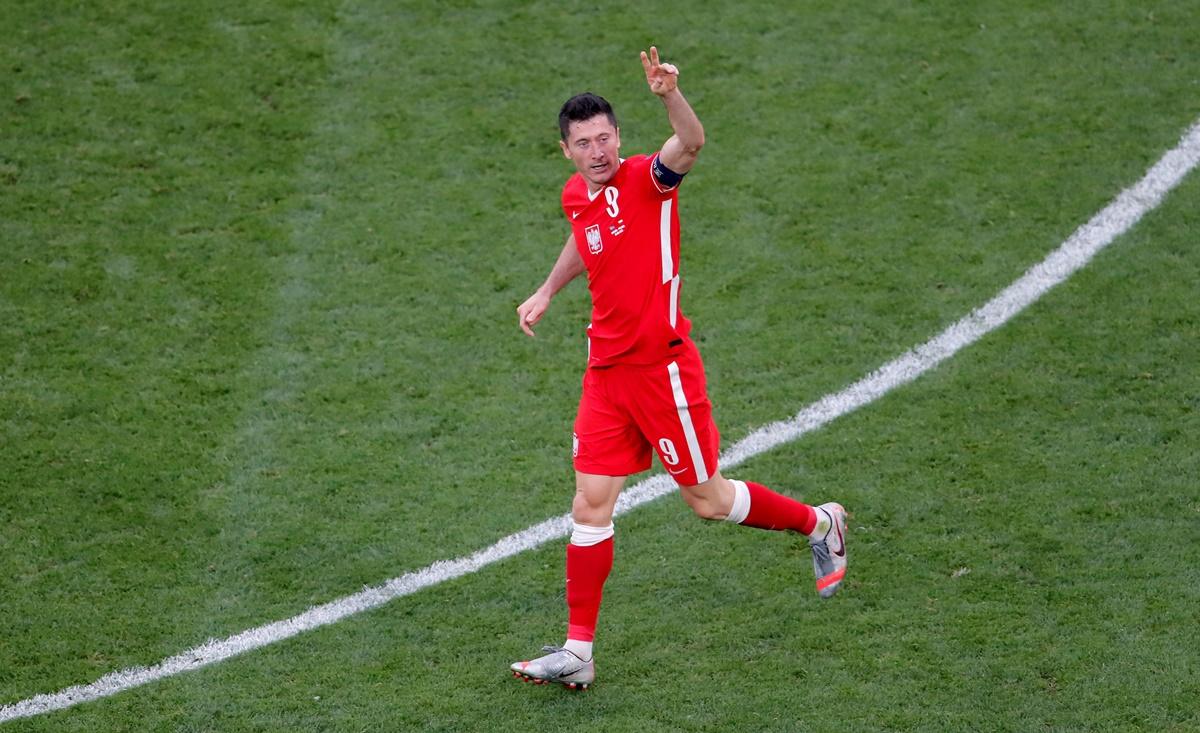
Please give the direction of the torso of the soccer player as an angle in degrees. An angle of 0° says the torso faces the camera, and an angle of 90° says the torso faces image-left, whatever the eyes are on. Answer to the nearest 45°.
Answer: approximately 45°
